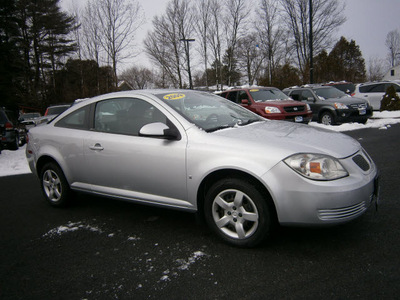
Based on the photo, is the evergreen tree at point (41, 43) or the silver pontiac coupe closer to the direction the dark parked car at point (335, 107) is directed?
the silver pontiac coupe

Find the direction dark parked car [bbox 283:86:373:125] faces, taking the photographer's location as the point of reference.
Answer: facing the viewer and to the right of the viewer

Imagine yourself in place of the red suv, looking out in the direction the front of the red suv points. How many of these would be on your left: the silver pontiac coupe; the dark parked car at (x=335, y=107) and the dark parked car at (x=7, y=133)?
1

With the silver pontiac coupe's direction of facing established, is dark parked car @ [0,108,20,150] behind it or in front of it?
behind

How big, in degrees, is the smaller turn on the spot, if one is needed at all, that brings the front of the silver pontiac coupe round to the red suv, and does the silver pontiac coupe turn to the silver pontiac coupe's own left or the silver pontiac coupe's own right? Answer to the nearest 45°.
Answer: approximately 135° to the silver pontiac coupe's own left

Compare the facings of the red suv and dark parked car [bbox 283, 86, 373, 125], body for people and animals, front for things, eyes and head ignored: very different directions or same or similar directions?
same or similar directions

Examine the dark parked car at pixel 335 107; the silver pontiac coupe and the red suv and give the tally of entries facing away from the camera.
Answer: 0

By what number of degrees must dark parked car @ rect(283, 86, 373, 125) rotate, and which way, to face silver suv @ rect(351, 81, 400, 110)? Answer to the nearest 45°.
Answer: approximately 135° to its left

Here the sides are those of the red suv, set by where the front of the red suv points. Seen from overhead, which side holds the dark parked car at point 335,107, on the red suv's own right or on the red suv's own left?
on the red suv's own left

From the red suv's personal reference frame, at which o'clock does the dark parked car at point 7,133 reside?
The dark parked car is roughly at 4 o'clock from the red suv.

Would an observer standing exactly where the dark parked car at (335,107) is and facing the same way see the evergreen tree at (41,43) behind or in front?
behind

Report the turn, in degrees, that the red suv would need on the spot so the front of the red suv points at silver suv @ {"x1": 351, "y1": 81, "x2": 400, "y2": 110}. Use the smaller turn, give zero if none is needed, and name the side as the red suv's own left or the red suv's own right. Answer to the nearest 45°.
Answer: approximately 90° to the red suv's own left

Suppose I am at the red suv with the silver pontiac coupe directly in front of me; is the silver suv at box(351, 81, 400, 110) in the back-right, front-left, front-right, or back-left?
back-left
